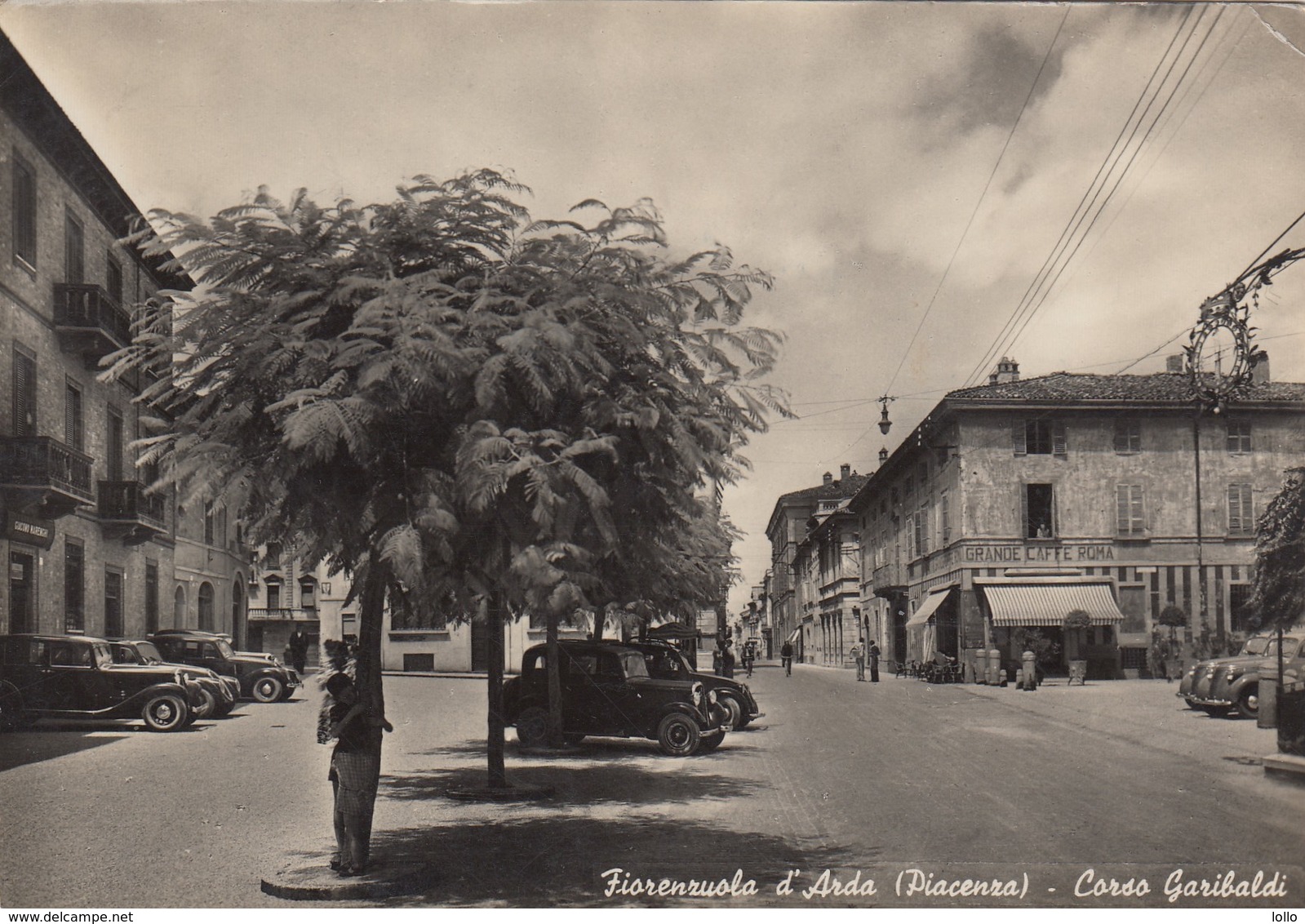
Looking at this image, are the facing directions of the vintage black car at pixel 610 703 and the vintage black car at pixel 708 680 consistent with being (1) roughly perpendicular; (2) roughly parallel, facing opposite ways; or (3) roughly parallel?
roughly parallel

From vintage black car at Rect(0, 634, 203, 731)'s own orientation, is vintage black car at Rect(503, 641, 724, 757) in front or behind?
in front

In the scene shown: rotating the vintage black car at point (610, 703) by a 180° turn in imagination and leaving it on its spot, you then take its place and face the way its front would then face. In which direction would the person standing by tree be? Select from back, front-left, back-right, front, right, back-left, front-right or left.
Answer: back-left

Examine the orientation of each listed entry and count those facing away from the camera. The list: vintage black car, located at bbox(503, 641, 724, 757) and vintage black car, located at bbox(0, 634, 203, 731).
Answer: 0

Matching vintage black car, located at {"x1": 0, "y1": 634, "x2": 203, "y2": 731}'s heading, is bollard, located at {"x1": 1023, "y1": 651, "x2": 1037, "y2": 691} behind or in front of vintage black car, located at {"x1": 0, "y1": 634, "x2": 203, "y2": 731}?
in front

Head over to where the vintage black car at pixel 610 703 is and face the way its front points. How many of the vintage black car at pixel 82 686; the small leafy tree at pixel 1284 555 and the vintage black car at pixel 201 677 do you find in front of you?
1

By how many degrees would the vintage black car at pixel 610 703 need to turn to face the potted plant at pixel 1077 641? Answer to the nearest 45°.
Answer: approximately 90° to its left

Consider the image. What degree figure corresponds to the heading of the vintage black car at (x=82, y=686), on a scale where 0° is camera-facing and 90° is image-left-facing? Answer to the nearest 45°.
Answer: approximately 270°

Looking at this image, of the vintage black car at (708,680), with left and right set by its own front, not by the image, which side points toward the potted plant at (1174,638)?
left

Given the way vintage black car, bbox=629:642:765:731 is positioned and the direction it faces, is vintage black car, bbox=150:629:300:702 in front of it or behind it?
behind

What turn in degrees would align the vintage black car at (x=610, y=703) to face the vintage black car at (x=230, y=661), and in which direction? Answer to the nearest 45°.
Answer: approximately 180°

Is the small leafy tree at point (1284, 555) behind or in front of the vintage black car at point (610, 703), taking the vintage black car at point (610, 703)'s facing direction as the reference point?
in front

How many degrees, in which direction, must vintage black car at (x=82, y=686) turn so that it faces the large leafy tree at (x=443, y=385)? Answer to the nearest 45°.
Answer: approximately 90° to its right

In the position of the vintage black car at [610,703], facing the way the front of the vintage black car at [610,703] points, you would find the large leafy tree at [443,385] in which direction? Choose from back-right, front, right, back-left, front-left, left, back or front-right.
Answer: front-right

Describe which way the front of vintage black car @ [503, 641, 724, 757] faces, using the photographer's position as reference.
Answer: facing the viewer and to the right of the viewer
